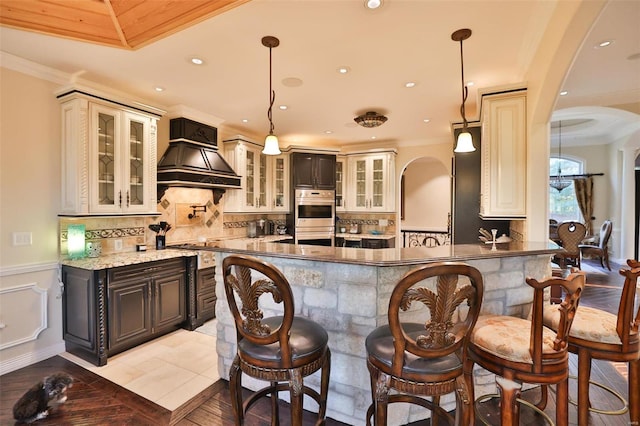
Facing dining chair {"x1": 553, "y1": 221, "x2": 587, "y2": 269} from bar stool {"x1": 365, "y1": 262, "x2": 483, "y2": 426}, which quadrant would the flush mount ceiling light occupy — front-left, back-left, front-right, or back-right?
front-left

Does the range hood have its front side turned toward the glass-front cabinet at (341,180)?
no

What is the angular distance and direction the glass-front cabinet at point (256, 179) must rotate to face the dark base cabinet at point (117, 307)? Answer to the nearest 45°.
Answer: approximately 90° to its right

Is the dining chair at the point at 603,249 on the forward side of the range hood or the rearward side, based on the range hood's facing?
on the forward side

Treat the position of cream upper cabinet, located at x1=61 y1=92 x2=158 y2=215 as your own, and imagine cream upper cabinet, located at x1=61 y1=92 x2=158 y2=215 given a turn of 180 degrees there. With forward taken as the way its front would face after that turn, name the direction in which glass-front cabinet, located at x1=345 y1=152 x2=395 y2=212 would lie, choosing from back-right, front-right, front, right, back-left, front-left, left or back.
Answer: back-right

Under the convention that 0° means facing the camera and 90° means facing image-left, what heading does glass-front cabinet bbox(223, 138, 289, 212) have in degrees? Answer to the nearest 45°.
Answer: approximately 315°

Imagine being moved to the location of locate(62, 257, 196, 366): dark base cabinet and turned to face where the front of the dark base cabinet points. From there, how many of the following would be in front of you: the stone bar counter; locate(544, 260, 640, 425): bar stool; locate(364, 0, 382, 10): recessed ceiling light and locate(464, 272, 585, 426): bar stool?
4

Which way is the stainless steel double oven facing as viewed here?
toward the camera

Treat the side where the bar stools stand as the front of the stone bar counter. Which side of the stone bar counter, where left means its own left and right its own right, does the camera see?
front

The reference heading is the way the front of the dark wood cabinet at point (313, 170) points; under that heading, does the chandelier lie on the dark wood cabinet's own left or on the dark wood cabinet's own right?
on the dark wood cabinet's own left

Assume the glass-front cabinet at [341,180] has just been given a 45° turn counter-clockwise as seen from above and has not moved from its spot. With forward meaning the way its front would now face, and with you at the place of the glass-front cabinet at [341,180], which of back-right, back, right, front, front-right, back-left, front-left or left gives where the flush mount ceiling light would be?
front-right

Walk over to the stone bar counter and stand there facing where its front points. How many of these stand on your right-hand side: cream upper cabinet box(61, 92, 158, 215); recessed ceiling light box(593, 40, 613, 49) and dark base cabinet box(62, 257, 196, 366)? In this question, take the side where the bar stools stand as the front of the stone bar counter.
2

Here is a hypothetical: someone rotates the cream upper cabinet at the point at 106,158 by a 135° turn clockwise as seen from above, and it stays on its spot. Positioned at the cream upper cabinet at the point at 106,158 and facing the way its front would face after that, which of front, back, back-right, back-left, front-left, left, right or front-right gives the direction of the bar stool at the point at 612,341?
back-left

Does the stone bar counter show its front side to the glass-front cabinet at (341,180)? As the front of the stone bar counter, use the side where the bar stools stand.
no

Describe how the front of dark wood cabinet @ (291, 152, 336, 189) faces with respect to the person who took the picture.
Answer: facing the viewer

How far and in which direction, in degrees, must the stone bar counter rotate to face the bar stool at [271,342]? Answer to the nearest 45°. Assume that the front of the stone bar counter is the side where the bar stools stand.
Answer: approximately 45° to its right

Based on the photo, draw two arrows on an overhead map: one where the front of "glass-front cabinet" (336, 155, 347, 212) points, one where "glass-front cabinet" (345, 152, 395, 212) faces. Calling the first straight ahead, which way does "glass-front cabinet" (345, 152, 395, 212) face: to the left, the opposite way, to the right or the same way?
the same way

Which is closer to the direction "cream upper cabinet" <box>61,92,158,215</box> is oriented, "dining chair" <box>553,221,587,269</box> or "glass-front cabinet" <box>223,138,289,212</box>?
the dining chair

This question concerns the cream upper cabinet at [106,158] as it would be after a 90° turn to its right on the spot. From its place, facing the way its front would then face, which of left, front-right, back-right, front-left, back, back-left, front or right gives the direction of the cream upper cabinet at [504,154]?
left
